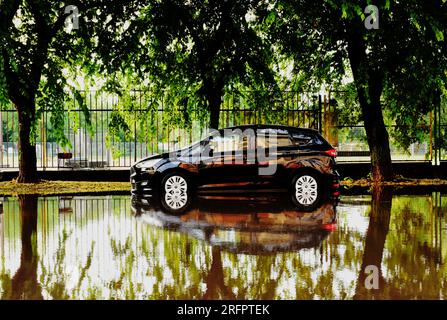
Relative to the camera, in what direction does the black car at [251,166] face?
facing to the left of the viewer

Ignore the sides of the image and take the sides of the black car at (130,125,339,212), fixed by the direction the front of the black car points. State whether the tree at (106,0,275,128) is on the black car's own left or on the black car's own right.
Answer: on the black car's own right
